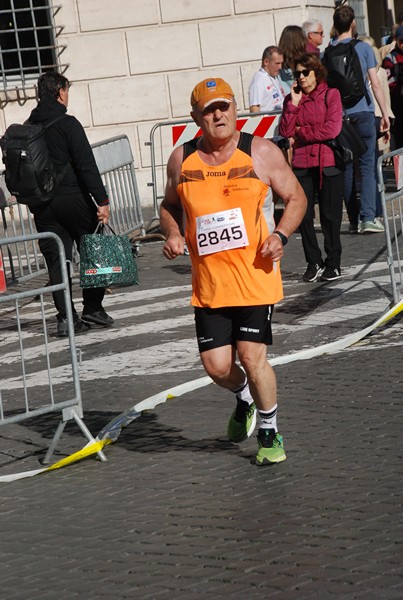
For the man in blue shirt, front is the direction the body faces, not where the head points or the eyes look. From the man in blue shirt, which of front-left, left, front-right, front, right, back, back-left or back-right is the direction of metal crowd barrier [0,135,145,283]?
back-left

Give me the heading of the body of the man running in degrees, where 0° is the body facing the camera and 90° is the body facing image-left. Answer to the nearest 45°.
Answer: approximately 0°

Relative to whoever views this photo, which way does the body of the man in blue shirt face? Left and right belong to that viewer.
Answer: facing away from the viewer and to the right of the viewer

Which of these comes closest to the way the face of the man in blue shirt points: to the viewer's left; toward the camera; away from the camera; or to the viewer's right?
away from the camera

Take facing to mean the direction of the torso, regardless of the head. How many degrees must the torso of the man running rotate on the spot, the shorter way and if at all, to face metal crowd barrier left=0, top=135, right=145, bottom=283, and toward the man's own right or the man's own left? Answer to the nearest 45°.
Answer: approximately 180°

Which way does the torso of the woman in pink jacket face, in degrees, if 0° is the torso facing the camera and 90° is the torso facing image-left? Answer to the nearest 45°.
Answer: approximately 45°

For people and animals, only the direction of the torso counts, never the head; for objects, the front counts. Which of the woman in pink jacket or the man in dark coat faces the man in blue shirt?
the man in dark coat

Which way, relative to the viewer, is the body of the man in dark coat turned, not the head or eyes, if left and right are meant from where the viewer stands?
facing away from the viewer and to the right of the viewer
